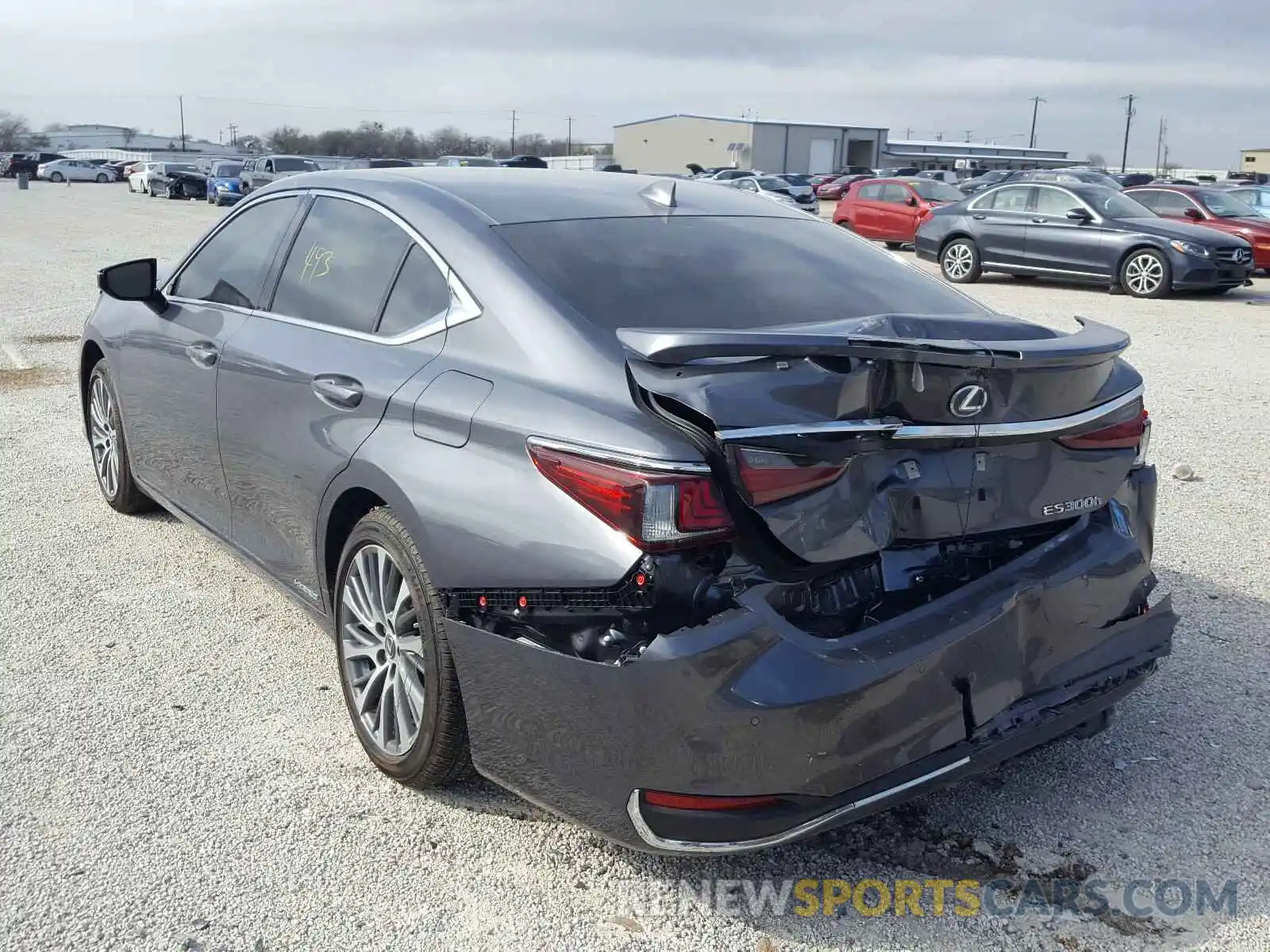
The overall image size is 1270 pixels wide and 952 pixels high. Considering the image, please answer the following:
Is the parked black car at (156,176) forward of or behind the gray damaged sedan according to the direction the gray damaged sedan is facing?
forward

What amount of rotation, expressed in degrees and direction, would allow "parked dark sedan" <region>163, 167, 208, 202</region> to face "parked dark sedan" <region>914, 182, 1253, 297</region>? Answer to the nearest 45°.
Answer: approximately 45° to its left

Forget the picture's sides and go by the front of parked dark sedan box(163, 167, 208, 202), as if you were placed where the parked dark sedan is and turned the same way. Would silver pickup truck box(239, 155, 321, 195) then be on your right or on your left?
on your left

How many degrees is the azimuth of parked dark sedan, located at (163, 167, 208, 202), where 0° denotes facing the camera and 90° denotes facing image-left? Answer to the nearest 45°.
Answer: approximately 45°

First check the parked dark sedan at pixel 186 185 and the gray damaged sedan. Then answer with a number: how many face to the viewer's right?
0

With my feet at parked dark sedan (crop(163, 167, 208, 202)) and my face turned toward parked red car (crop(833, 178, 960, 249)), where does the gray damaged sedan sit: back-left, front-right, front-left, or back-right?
front-right

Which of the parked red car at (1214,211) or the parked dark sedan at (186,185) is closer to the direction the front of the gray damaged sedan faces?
the parked dark sedan

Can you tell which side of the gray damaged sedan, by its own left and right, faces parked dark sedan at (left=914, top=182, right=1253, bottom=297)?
right

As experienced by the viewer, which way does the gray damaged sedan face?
facing away from the viewer and to the left of the viewer
